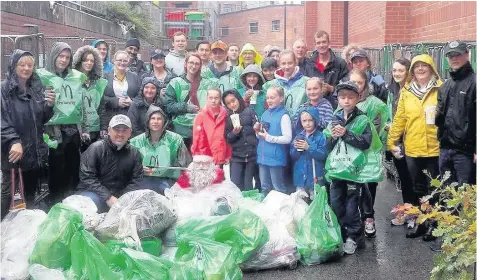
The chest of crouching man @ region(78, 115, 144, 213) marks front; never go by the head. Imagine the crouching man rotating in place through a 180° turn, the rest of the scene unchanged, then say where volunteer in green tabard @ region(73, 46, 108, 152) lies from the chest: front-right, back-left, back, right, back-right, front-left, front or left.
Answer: front

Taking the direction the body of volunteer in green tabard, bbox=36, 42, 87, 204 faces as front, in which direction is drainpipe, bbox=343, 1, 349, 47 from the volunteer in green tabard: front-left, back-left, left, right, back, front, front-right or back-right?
back-left

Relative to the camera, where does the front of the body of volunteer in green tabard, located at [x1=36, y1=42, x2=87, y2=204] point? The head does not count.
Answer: toward the camera

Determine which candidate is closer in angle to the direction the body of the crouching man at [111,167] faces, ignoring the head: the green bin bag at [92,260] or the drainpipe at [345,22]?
the green bin bag

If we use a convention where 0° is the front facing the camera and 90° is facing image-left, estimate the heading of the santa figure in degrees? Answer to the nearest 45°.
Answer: approximately 0°

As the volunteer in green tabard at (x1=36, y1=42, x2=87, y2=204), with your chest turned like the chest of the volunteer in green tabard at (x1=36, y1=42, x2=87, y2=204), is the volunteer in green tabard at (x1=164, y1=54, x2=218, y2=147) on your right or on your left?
on your left

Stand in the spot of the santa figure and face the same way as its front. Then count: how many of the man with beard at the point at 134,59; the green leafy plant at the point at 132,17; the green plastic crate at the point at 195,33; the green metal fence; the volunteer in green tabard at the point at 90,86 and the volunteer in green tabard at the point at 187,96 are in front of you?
0

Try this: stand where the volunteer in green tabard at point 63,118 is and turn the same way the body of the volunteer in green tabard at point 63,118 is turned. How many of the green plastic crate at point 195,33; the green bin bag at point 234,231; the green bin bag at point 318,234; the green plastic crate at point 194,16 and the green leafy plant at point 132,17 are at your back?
3

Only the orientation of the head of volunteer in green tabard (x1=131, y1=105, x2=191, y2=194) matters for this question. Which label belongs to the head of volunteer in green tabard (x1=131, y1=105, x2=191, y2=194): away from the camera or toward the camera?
toward the camera

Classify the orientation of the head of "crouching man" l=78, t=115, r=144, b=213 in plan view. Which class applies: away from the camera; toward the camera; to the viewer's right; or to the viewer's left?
toward the camera

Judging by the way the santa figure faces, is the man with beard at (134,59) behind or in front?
behind

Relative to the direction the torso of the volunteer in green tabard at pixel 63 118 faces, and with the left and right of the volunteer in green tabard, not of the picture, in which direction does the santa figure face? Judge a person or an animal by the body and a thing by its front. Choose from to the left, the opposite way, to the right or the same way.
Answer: the same way

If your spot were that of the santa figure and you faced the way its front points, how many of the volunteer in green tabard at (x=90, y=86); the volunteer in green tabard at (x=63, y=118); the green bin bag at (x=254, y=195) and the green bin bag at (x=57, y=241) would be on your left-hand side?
1

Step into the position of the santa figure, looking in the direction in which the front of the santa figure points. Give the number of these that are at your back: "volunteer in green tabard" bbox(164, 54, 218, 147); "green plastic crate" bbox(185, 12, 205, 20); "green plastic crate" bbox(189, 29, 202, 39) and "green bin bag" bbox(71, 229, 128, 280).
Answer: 3

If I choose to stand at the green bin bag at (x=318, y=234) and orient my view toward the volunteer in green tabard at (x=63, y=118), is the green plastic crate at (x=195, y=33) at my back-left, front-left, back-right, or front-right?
front-right

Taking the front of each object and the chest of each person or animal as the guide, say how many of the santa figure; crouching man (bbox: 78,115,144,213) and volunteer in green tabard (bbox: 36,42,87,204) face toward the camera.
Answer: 3

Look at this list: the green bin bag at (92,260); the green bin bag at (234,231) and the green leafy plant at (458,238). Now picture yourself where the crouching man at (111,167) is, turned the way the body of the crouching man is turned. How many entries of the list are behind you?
0

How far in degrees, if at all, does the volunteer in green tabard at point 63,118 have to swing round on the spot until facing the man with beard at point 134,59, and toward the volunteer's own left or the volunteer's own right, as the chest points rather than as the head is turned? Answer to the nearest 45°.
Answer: approximately 135° to the volunteer's own left

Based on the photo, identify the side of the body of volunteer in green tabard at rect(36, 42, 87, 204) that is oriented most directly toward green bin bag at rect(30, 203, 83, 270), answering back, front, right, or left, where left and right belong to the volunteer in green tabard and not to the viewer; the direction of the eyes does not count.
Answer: front

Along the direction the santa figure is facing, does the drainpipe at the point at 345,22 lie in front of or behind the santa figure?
behind

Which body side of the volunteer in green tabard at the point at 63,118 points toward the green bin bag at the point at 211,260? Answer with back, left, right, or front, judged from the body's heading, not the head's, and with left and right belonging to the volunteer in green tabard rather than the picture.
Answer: front
